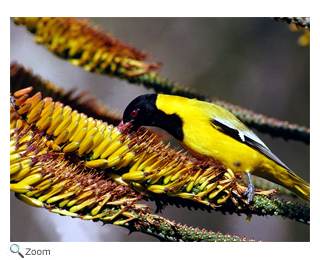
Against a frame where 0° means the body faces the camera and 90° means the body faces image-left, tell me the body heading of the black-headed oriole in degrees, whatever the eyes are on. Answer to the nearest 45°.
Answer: approximately 90°
